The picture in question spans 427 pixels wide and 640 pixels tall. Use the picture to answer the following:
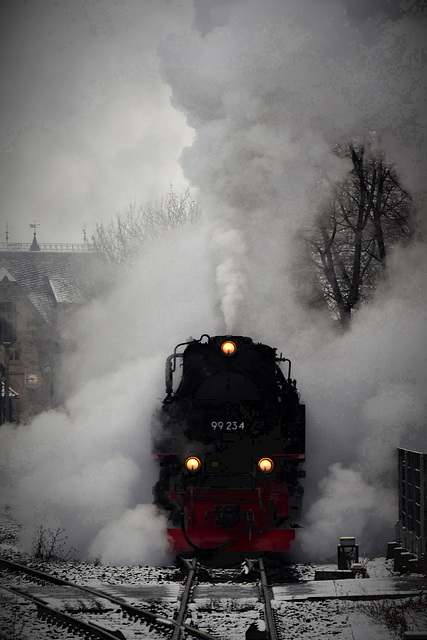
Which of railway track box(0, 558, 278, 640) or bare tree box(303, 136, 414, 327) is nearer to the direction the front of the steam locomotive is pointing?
the railway track

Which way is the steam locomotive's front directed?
toward the camera

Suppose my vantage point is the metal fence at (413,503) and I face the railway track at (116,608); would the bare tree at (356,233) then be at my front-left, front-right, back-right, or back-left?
back-right

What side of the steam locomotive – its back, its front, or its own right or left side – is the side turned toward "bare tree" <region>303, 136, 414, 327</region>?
back

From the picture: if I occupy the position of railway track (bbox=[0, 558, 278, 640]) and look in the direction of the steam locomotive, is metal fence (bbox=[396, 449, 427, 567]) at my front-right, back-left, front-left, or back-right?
front-right

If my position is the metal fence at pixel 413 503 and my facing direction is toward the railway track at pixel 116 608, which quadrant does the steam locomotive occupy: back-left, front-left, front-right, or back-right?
front-right

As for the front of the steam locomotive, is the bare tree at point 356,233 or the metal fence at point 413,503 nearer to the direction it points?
the metal fence

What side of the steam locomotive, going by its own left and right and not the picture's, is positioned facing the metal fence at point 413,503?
left
